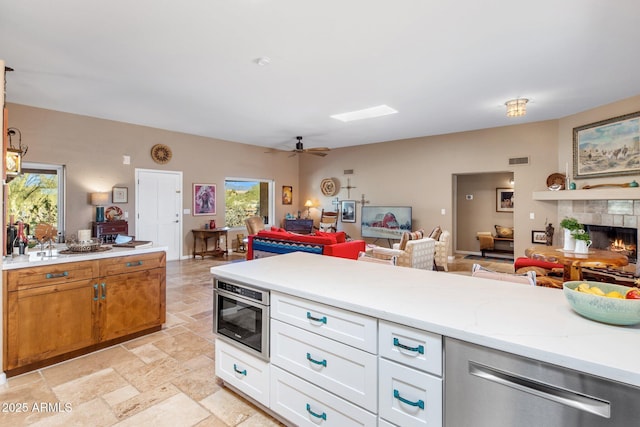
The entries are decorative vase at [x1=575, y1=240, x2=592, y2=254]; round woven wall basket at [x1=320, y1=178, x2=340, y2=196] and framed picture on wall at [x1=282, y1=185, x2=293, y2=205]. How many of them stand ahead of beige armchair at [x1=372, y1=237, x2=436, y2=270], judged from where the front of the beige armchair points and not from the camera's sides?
2

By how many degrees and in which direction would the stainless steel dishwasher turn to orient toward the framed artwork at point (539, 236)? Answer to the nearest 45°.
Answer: approximately 135° to its right

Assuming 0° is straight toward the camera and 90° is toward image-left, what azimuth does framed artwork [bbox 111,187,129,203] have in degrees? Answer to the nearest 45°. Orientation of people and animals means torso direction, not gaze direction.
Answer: approximately 0°

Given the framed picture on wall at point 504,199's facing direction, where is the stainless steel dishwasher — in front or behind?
in front

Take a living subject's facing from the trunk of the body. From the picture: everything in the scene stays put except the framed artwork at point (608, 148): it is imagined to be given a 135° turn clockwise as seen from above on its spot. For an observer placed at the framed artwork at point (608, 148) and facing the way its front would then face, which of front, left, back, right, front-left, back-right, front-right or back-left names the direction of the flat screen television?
left

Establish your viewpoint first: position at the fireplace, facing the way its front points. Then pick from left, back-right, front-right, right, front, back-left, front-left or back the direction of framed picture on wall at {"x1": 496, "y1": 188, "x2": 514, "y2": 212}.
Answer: right

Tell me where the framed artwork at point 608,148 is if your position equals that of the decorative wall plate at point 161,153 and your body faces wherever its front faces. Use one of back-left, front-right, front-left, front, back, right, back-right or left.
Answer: front-left

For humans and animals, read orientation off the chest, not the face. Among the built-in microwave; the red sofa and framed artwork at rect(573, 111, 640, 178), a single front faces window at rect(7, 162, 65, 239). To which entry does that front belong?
the framed artwork

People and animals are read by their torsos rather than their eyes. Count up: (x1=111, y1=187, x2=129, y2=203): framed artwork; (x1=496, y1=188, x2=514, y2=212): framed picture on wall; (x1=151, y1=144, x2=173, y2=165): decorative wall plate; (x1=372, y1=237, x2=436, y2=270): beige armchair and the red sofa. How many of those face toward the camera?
3

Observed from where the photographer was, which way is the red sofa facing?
facing away from the viewer and to the right of the viewer

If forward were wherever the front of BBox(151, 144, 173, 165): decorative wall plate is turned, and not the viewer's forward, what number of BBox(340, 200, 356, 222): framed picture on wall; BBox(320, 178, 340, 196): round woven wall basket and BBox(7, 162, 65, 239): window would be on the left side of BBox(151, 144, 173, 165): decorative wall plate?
2

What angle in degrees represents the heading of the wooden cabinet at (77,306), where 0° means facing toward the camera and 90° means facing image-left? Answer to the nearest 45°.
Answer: approximately 315°
